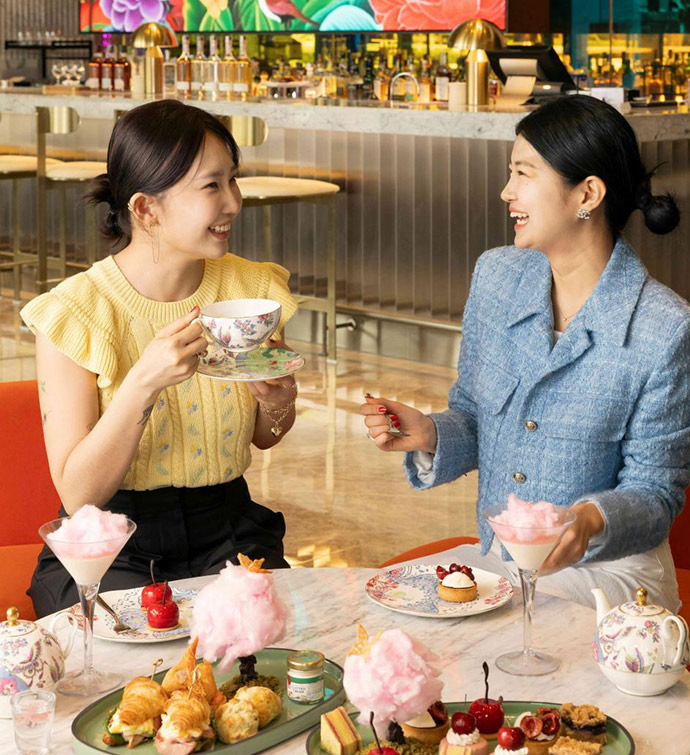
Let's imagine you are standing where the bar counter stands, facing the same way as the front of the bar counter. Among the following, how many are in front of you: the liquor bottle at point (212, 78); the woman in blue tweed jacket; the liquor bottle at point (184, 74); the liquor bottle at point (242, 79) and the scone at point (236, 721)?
2

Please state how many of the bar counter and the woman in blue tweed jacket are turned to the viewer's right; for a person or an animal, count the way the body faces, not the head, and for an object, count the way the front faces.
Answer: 0

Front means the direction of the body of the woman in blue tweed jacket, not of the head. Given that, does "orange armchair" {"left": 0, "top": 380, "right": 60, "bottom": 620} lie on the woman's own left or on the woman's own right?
on the woman's own right

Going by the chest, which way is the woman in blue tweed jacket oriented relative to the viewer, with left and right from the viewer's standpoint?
facing the viewer and to the left of the viewer

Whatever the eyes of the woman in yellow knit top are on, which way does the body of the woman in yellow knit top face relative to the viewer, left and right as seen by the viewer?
facing the viewer and to the right of the viewer

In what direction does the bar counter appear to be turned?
toward the camera

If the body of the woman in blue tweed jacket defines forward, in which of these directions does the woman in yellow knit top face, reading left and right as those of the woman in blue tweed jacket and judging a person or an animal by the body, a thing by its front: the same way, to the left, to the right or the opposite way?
to the left

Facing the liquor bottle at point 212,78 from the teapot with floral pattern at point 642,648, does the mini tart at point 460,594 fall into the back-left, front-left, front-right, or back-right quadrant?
front-left

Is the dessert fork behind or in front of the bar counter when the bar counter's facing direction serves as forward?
in front

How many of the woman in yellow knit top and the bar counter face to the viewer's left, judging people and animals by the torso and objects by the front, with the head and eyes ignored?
0

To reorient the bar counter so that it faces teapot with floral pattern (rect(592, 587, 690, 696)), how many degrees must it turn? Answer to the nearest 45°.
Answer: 0° — it already faces it

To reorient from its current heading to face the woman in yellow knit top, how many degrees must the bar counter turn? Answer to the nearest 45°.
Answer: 0° — it already faces them

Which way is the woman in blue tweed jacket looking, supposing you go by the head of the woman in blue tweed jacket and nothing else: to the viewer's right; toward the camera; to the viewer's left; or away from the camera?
to the viewer's left

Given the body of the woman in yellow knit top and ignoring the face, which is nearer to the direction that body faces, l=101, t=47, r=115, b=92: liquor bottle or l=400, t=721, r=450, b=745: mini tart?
the mini tart
